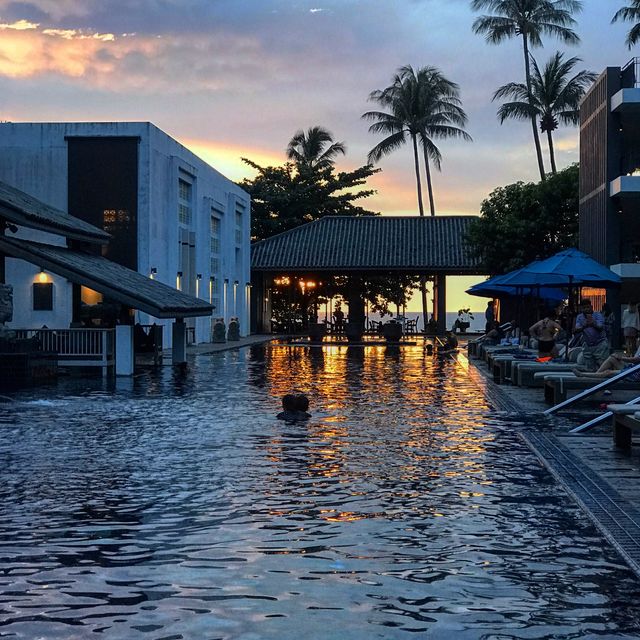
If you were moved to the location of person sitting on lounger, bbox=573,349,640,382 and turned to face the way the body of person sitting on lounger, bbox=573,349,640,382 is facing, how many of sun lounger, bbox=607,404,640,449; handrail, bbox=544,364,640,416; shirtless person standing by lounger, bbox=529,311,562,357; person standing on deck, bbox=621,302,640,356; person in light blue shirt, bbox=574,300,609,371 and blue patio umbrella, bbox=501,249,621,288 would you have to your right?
4

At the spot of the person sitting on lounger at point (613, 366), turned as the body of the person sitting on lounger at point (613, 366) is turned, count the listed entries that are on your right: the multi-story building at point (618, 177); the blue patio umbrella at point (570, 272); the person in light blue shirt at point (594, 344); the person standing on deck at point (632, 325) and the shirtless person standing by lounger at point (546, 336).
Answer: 5

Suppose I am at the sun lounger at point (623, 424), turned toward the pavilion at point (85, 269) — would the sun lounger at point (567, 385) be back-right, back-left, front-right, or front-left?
front-right

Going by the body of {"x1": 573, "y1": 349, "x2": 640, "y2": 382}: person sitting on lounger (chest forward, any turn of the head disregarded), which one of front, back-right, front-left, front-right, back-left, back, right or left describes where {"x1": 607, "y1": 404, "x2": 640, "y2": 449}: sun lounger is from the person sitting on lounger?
left

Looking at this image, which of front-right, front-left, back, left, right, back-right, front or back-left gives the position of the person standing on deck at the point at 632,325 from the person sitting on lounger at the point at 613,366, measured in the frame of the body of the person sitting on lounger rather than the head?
right

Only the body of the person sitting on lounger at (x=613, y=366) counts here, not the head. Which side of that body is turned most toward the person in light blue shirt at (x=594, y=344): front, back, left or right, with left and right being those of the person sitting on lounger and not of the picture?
right

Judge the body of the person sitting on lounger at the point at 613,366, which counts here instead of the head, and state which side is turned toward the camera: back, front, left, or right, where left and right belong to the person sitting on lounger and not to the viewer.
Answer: left

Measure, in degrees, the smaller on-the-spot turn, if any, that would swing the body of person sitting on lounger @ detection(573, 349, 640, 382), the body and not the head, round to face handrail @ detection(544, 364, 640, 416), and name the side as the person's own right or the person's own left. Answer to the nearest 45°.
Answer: approximately 90° to the person's own left

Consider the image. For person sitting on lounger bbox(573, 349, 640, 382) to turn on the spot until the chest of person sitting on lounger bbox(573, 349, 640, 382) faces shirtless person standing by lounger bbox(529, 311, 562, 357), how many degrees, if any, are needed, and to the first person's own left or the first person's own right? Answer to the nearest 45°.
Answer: approximately 90° to the first person's own right

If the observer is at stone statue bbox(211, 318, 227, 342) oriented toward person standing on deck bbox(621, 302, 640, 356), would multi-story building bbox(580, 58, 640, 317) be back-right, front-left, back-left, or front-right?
front-left

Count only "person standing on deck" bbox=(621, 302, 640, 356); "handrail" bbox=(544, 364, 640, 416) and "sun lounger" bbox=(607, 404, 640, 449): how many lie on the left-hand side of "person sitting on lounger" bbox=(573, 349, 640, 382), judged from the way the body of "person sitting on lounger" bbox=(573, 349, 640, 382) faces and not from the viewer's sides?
2

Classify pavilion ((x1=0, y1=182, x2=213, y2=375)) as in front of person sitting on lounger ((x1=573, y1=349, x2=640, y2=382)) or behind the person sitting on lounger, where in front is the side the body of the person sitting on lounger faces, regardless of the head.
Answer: in front

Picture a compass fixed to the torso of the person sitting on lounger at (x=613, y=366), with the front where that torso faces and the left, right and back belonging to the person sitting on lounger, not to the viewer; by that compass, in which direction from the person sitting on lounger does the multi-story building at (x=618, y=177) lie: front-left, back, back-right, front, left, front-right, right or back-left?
right

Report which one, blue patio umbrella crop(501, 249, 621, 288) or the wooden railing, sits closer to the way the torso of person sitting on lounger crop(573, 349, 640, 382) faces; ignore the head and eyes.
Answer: the wooden railing

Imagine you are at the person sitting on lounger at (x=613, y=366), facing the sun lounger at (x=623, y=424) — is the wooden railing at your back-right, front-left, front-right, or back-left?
back-right

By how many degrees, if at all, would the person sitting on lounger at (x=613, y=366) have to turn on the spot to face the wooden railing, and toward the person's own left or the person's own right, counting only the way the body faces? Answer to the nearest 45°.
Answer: approximately 45° to the person's own right
